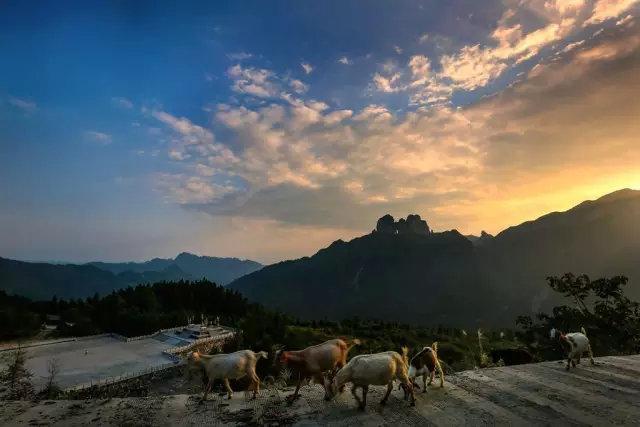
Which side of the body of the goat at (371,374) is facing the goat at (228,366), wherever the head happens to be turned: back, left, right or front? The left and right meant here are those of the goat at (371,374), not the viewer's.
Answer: front

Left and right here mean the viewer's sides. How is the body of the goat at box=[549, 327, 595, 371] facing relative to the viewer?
facing the viewer and to the left of the viewer

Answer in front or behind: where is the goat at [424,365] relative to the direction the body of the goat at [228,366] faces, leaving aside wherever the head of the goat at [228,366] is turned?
behind

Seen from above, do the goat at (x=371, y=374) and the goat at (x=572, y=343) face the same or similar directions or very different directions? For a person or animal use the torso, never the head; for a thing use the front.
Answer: same or similar directions

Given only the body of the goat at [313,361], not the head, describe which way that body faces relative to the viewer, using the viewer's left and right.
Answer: facing to the left of the viewer

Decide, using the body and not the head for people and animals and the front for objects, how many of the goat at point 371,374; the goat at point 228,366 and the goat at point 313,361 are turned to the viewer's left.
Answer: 3

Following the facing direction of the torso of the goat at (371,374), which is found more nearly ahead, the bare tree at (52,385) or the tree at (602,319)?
the bare tree

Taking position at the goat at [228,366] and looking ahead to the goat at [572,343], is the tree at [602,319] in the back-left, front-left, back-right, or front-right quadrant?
front-left

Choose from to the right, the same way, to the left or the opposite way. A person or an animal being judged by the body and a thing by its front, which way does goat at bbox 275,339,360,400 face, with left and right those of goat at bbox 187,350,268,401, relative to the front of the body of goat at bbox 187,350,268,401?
the same way

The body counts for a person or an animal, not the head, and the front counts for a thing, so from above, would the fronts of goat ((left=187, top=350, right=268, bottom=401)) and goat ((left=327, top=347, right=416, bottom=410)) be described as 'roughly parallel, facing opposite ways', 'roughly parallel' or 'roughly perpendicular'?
roughly parallel

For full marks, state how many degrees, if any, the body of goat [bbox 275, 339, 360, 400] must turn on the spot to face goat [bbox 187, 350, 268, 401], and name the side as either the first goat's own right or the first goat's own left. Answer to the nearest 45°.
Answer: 0° — it already faces it

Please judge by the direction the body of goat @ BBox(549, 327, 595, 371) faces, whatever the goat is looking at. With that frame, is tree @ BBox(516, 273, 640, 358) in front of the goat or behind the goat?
behind

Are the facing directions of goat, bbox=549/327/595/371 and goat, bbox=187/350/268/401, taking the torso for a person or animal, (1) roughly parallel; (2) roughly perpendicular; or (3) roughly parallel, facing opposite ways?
roughly parallel

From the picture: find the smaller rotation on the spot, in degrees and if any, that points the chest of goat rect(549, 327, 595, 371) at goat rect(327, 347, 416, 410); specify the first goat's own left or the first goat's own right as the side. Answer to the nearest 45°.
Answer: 0° — it already faces it
